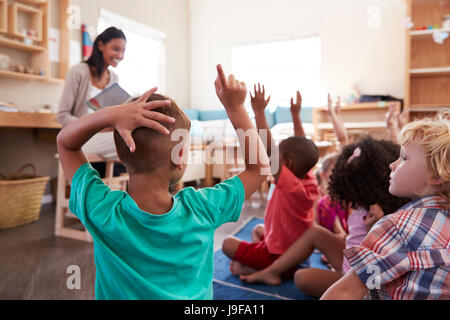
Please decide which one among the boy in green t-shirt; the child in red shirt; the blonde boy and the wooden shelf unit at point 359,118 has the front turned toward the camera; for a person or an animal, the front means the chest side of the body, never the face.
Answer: the wooden shelf unit

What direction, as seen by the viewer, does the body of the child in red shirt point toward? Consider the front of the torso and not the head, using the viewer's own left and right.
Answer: facing away from the viewer and to the left of the viewer

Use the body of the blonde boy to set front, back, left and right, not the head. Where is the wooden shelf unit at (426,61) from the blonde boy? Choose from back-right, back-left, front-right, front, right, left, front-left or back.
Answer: right

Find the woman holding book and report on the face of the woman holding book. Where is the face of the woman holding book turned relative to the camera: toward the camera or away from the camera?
toward the camera

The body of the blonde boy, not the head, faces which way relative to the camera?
to the viewer's left

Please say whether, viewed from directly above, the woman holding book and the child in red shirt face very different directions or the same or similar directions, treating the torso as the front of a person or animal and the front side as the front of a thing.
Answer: very different directions

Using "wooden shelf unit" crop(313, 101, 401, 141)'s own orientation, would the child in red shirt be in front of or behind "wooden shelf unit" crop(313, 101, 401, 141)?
in front

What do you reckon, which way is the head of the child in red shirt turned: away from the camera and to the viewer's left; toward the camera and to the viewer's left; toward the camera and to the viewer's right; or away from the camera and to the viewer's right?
away from the camera and to the viewer's left

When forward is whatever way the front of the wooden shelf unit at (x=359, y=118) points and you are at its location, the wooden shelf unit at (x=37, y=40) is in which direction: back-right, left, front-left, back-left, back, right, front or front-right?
front-right

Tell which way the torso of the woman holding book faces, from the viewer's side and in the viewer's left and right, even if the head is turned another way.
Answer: facing the viewer and to the right of the viewer

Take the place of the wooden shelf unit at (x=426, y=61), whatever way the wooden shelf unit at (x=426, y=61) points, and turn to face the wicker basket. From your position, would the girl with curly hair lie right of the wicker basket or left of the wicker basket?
left

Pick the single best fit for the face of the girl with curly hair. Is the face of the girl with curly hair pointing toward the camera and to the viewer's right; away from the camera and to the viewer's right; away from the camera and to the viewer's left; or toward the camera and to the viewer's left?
away from the camera and to the viewer's left

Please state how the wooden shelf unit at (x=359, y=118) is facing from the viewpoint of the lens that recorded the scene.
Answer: facing the viewer

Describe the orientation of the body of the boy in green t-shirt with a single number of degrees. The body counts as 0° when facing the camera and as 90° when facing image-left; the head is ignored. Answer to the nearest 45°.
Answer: approximately 180°
